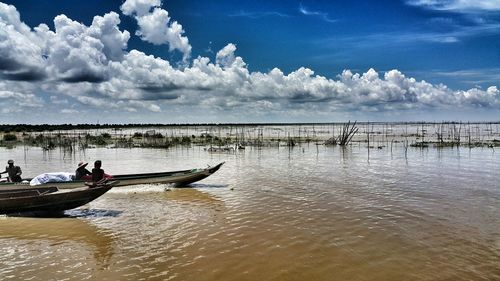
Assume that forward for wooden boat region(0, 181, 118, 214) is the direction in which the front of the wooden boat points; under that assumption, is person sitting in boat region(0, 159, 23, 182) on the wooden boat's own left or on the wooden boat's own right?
on the wooden boat's own left

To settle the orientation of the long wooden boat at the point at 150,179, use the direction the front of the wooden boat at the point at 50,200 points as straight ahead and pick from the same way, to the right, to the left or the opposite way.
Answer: the same way

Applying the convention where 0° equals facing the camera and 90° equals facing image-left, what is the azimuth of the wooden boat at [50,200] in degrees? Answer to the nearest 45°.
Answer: approximately 270°

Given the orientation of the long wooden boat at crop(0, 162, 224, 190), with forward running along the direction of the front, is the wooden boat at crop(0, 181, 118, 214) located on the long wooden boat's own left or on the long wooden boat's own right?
on the long wooden boat's own right

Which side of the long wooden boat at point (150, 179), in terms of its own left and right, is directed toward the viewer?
right

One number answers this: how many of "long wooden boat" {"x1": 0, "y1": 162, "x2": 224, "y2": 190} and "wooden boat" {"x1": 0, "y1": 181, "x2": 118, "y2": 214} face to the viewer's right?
2
